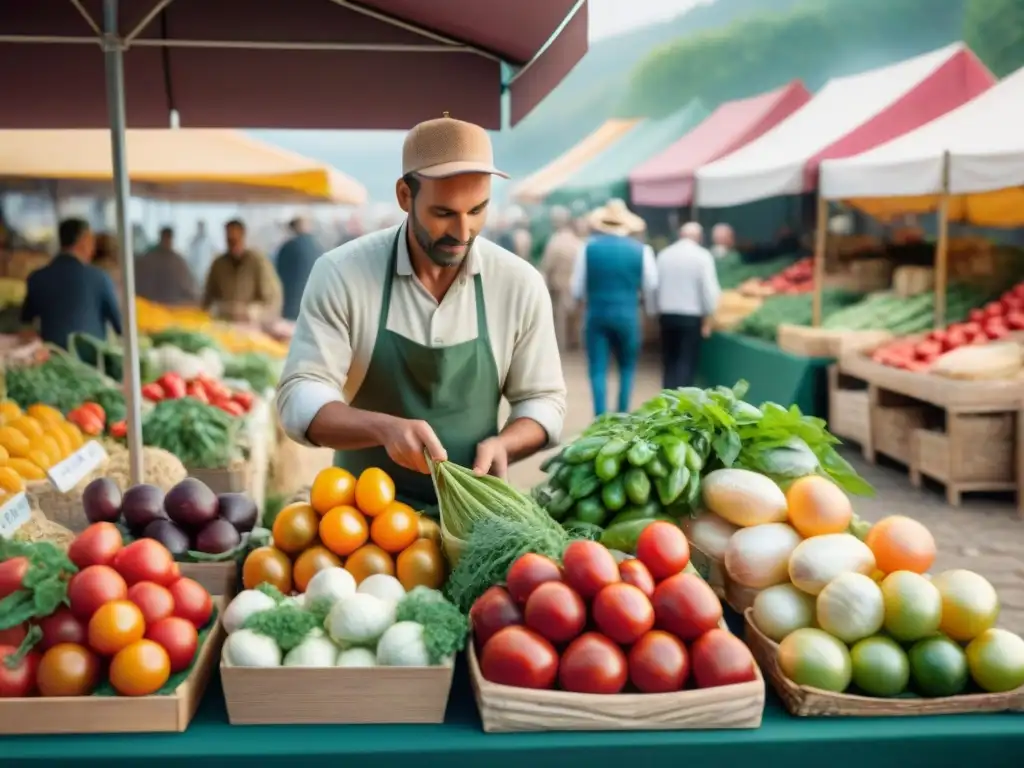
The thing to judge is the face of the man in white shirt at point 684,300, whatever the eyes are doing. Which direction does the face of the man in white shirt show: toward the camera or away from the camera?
away from the camera

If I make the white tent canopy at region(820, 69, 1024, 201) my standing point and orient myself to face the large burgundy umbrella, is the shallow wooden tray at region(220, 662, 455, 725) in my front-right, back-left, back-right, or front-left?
front-left

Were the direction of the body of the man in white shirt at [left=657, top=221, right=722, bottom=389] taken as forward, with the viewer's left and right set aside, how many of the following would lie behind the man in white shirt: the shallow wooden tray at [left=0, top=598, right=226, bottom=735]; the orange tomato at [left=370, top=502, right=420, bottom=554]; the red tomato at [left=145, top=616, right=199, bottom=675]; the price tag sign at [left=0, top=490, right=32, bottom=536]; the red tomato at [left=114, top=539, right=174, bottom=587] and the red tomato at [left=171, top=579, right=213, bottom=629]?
6

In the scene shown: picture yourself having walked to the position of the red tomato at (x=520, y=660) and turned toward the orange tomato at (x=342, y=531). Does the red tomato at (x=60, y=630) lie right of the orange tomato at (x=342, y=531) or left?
left

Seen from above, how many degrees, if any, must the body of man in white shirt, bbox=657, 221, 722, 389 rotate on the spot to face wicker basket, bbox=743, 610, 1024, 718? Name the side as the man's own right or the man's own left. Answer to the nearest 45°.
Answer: approximately 180°

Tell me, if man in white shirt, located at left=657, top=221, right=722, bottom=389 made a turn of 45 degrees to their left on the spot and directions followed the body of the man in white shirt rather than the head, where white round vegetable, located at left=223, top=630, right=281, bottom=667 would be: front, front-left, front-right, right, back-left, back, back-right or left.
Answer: back-left

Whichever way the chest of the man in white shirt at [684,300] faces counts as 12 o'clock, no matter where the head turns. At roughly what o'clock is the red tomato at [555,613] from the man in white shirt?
The red tomato is roughly at 6 o'clock from the man in white shirt.

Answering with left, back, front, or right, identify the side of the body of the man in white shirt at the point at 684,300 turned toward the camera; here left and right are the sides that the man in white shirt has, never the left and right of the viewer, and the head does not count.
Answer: back

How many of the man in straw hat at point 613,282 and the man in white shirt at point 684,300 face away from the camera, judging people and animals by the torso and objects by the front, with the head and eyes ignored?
2

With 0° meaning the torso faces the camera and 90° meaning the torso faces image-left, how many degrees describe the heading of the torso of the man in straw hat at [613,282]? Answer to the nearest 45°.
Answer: approximately 180°

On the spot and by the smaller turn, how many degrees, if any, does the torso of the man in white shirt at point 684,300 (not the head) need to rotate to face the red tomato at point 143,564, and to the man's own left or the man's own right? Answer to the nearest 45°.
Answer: approximately 180°

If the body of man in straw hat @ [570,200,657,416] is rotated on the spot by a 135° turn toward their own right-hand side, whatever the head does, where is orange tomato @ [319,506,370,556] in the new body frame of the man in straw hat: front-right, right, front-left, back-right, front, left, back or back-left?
front-right

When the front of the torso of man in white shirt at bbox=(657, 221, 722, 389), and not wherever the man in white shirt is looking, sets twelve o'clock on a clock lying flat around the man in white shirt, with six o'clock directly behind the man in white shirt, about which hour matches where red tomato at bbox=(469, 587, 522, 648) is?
The red tomato is roughly at 6 o'clock from the man in white shirt.

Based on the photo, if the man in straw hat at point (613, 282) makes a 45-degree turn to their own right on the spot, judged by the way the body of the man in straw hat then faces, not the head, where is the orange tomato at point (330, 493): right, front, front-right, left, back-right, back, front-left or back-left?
back-right

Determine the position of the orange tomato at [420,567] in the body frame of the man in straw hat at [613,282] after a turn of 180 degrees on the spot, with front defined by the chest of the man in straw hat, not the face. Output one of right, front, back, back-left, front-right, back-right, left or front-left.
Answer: front

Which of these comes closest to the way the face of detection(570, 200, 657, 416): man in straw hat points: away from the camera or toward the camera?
away from the camera

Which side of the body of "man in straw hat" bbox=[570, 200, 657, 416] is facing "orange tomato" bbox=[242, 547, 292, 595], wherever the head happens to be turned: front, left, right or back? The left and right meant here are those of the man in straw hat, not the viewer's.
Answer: back

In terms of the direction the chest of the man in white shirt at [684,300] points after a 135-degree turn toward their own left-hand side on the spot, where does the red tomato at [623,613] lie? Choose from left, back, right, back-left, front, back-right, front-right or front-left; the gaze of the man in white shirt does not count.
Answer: front-left
